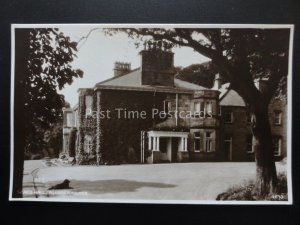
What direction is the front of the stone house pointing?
toward the camera
